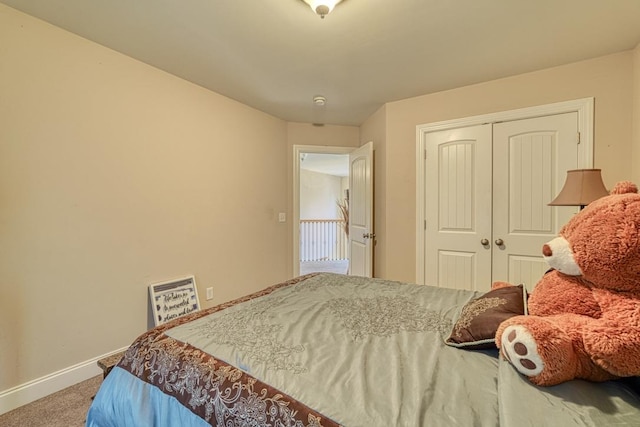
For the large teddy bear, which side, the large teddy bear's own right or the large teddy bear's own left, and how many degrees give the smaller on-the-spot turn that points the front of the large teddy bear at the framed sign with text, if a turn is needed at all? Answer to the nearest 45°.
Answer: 0° — it already faces it

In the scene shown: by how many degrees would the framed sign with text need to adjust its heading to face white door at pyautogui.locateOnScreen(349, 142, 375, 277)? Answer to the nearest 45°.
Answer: approximately 45° to its left

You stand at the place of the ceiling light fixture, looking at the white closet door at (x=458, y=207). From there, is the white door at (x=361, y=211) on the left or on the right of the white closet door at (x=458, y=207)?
left

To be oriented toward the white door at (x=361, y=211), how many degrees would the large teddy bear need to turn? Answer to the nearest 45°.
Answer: approximately 45° to its right

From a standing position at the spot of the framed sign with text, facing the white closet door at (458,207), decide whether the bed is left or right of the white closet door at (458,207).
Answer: right

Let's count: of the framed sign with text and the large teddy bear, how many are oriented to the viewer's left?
1

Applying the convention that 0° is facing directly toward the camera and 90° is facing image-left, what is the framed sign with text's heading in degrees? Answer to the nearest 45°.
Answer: approximately 315°

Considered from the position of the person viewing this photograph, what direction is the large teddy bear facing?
facing to the left of the viewer

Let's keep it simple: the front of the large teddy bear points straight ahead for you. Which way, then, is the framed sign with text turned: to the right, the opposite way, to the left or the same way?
the opposite way

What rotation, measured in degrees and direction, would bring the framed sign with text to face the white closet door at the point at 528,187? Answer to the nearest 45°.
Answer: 0° — it already faces it

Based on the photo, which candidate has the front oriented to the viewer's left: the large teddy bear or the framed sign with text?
the large teddy bear
